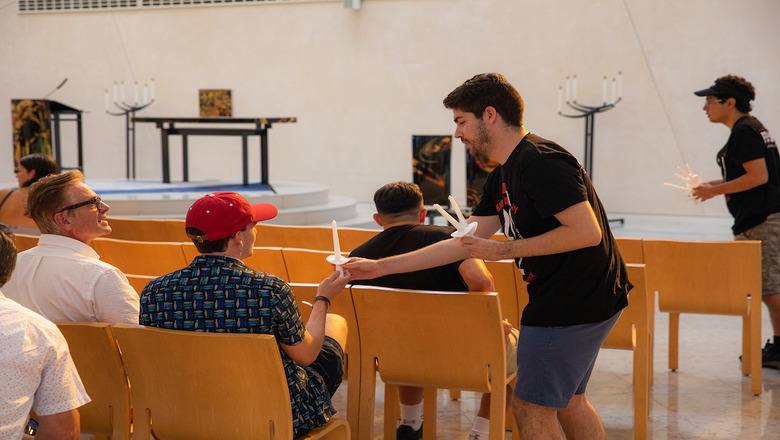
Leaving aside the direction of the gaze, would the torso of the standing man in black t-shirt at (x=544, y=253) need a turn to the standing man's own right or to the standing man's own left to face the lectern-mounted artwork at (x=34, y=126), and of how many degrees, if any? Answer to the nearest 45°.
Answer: approximately 45° to the standing man's own right

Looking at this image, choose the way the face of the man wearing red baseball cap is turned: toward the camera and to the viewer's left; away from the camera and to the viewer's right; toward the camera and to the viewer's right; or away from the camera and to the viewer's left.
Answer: away from the camera and to the viewer's right

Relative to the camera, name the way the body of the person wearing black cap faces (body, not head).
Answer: to the viewer's left

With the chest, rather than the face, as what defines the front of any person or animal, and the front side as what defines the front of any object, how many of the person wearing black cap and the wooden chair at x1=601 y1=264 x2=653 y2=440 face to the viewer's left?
1

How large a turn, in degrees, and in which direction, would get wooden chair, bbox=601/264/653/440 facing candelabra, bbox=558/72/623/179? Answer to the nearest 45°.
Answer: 0° — it already faces it

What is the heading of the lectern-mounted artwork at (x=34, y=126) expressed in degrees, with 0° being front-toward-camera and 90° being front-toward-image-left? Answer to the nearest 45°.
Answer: approximately 0°

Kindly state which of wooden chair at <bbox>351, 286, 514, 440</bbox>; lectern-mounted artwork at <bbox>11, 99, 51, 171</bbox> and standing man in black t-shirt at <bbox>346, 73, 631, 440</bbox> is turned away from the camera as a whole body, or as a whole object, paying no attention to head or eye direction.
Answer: the wooden chair

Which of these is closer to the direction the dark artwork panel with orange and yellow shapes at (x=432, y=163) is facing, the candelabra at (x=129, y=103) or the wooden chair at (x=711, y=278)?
the wooden chair

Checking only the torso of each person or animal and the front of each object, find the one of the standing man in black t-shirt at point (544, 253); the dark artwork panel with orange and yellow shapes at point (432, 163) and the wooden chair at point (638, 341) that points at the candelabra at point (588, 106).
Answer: the wooden chair

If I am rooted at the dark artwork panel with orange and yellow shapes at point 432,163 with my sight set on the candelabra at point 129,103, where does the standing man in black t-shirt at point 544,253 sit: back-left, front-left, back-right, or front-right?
back-left

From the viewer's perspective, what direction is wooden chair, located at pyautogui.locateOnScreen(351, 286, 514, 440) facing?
away from the camera

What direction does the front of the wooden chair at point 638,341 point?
away from the camera
